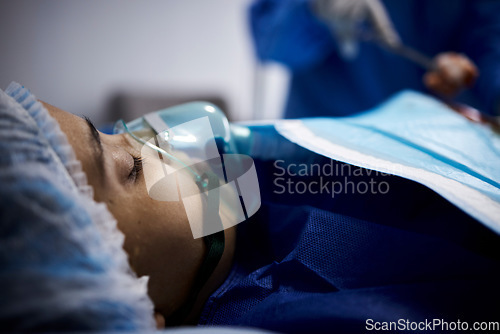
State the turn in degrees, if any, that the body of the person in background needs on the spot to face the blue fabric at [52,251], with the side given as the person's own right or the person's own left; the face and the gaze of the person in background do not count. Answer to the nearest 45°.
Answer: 0° — they already face it

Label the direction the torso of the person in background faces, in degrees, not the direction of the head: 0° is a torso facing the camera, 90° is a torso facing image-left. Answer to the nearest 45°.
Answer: approximately 0°
